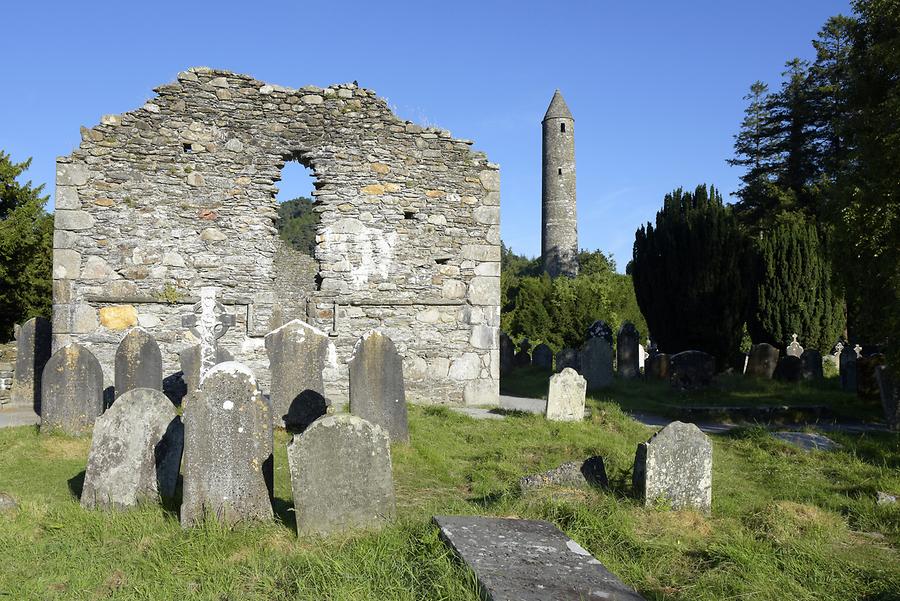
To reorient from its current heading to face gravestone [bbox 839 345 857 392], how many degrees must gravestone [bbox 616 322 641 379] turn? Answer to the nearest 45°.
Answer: approximately 90° to its left

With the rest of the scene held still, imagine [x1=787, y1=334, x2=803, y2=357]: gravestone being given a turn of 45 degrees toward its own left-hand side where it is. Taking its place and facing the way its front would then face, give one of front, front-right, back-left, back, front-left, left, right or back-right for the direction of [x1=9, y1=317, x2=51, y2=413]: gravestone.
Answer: right

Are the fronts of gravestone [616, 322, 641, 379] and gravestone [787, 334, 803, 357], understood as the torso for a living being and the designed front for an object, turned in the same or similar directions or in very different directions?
same or similar directions

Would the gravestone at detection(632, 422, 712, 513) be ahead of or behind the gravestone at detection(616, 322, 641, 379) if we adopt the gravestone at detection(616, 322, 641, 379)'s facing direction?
ahead

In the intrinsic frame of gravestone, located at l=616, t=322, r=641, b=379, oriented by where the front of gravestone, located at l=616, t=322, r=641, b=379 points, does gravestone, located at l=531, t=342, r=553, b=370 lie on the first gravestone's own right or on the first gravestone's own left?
on the first gravestone's own right

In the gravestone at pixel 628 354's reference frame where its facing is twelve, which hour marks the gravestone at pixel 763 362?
the gravestone at pixel 763 362 is roughly at 9 o'clock from the gravestone at pixel 628 354.

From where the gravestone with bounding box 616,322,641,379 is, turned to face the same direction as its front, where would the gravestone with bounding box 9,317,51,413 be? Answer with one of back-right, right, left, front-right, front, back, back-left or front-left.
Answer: front-right

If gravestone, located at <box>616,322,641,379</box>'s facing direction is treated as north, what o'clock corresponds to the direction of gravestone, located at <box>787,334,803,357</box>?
gravestone, located at <box>787,334,803,357</box> is roughly at 8 o'clock from gravestone, located at <box>616,322,641,379</box>.

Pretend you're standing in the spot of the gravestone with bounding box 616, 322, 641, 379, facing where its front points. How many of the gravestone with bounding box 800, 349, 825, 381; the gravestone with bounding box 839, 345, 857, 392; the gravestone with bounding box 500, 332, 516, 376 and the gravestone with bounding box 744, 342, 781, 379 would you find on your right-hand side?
1

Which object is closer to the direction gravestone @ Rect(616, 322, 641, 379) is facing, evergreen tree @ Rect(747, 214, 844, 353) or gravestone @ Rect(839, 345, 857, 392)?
the gravestone

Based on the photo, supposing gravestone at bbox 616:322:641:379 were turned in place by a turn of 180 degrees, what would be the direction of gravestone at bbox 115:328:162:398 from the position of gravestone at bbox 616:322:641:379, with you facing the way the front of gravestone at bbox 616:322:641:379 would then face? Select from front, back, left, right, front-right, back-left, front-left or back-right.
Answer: back-left

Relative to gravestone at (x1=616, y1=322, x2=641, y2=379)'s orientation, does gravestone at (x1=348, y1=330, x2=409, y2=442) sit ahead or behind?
ahead

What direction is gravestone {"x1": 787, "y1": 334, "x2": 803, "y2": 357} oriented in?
toward the camera

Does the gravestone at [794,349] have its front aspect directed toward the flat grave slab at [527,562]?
yes

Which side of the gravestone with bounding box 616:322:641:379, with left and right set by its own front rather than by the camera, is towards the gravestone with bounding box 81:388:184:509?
front

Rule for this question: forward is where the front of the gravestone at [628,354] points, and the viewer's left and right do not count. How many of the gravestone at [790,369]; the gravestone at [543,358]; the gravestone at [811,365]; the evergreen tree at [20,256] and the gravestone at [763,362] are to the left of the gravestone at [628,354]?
3

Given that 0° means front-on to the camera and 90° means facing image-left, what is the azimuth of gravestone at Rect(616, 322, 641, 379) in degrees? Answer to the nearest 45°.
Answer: approximately 0°

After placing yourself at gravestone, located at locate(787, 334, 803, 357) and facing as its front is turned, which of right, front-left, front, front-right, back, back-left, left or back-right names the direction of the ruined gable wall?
front-right

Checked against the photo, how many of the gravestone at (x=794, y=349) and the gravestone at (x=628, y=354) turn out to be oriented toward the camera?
2
